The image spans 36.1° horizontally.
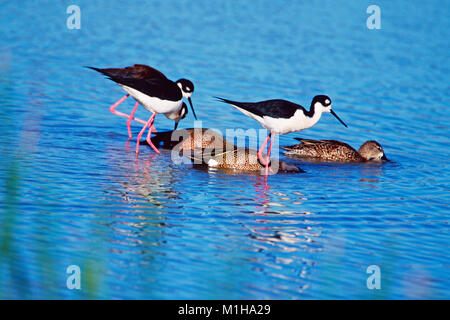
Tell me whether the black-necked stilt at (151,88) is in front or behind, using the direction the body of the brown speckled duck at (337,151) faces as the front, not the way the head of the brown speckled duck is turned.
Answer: behind

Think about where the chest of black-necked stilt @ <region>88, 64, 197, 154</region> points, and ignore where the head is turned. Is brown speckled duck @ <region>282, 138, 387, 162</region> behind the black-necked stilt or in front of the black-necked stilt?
in front

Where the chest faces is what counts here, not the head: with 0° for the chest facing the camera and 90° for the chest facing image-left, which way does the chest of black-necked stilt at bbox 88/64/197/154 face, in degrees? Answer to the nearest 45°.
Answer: approximately 270°

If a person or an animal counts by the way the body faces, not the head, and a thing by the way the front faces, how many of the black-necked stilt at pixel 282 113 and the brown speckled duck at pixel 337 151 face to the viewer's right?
2

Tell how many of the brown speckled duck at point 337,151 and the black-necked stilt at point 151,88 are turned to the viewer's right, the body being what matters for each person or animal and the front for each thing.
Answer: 2

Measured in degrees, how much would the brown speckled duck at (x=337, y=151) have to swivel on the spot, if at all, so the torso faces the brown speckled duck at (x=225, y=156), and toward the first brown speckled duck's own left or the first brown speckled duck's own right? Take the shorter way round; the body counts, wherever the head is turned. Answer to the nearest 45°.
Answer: approximately 135° to the first brown speckled duck's own right

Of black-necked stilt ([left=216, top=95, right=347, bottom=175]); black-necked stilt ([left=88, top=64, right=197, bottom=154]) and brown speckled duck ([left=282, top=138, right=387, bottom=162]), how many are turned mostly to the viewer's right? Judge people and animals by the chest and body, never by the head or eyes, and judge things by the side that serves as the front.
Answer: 3

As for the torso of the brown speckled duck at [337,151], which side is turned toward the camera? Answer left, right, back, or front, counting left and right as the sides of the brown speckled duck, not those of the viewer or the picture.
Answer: right

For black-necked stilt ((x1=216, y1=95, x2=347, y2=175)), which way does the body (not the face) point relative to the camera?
to the viewer's right
